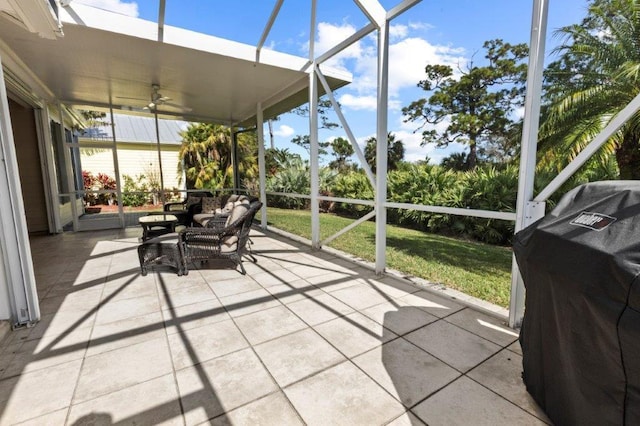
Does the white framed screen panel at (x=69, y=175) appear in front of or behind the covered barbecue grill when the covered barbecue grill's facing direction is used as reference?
in front

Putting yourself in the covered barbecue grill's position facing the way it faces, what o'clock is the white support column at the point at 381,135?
The white support column is roughly at 3 o'clock from the covered barbecue grill.

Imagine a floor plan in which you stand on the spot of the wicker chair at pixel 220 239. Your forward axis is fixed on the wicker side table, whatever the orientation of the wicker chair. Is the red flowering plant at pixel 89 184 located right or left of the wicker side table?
right

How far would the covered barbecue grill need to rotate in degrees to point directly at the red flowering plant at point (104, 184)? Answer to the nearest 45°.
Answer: approximately 45° to its right

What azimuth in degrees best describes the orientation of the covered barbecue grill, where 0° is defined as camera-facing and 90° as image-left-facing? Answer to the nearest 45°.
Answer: approximately 45°

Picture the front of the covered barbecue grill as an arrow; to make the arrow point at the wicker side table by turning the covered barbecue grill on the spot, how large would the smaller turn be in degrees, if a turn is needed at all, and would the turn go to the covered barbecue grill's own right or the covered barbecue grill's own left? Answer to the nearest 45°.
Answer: approximately 45° to the covered barbecue grill's own right

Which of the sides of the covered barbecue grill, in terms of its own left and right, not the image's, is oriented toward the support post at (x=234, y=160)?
right

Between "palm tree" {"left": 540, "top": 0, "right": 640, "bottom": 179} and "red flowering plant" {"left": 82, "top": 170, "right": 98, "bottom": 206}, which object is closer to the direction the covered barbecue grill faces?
the red flowering plant

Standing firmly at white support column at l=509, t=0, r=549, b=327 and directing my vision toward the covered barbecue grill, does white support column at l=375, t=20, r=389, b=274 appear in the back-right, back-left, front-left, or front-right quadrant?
back-right

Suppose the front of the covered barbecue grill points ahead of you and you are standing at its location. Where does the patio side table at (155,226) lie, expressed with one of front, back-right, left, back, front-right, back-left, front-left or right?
front-right

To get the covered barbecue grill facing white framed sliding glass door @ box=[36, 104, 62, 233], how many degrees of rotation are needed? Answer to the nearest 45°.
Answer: approximately 45° to its right
